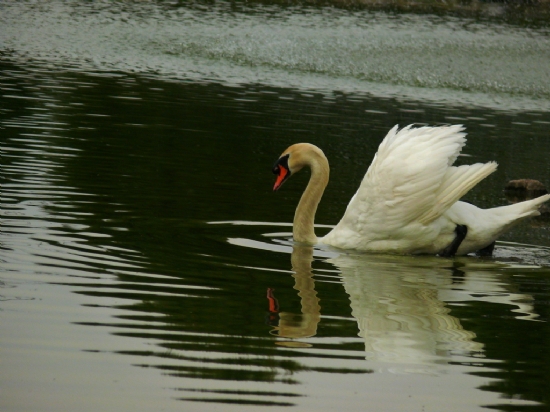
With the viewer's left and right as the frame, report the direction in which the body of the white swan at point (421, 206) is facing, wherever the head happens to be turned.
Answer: facing to the left of the viewer
